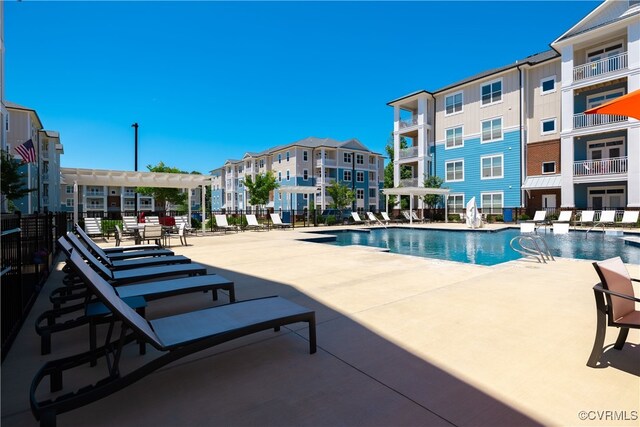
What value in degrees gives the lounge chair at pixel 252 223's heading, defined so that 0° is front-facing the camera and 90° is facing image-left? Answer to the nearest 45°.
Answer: approximately 315°

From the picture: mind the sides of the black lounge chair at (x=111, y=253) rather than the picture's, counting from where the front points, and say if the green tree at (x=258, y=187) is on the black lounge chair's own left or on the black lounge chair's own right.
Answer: on the black lounge chair's own left

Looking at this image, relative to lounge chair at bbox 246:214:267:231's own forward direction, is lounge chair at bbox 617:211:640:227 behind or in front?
in front

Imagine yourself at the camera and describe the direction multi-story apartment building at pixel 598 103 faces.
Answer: facing the viewer and to the left of the viewer

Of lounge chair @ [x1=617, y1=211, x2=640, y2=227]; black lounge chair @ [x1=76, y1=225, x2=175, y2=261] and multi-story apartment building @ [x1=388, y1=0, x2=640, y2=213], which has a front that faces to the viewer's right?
the black lounge chair

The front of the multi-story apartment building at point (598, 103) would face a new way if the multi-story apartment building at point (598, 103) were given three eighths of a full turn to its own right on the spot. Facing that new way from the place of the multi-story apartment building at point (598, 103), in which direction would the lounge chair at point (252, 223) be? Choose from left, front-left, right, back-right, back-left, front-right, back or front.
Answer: back-left

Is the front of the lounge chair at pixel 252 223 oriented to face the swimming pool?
yes

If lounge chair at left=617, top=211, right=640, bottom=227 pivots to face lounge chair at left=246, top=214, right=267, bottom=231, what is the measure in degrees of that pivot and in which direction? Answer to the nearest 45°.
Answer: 0° — it already faces it

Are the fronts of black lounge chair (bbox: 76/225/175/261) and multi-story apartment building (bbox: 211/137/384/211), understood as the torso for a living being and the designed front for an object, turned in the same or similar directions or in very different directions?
very different directions

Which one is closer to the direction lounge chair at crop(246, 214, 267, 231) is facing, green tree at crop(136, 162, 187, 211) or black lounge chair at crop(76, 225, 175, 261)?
the black lounge chair

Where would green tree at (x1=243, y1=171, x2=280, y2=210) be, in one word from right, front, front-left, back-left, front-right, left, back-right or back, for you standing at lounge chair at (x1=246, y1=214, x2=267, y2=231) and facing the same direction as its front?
back-left

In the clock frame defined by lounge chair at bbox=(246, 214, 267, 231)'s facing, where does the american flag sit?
The american flag is roughly at 4 o'clock from the lounge chair.

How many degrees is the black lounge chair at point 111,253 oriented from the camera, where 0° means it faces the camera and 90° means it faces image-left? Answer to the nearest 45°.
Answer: approximately 270°

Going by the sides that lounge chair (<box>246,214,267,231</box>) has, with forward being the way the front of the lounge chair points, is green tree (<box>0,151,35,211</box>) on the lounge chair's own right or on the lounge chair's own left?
on the lounge chair's own right

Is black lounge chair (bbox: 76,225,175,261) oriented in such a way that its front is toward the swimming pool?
yes

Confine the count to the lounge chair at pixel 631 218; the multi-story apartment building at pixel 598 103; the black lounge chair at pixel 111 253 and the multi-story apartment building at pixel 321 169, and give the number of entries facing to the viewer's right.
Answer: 1
